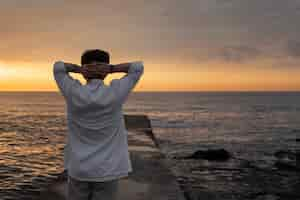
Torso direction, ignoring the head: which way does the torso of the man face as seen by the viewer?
away from the camera

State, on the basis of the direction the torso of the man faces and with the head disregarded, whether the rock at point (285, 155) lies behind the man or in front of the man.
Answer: in front

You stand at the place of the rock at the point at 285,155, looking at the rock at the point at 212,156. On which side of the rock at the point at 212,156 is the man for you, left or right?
left

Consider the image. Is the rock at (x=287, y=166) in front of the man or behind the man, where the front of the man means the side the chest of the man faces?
in front

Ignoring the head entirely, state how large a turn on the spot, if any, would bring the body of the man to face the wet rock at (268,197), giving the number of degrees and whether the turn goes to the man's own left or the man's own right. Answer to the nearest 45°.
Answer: approximately 45° to the man's own right

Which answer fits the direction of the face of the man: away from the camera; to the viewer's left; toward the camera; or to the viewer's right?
away from the camera

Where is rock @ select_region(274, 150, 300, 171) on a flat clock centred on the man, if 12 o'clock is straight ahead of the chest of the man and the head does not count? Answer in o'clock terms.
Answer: The rock is roughly at 1 o'clock from the man.

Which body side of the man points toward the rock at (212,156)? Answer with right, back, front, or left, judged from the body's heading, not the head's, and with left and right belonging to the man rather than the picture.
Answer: front
